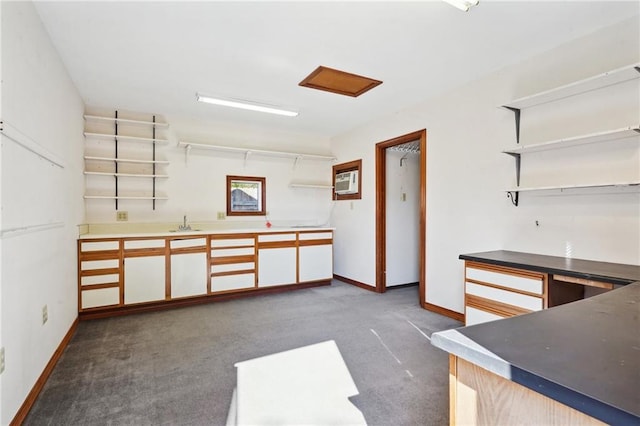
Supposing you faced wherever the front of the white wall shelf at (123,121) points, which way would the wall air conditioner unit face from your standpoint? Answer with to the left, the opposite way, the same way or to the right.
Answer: to the right

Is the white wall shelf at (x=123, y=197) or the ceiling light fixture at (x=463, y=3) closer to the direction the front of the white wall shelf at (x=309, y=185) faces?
the ceiling light fixture

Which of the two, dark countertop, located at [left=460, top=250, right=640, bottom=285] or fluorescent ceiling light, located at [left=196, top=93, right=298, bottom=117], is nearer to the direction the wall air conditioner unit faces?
the fluorescent ceiling light

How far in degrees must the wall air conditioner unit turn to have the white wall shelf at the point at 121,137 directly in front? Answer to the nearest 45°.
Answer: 0° — it already faces it

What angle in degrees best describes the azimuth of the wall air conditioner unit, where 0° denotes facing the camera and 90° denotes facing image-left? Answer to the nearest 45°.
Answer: approximately 45°

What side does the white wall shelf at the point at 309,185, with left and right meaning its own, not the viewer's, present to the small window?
right

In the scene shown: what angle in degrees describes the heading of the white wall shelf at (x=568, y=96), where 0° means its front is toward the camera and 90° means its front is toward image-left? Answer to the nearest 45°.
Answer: approximately 45°

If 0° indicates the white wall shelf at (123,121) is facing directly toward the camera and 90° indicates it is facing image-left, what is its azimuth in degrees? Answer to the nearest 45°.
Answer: approximately 0°
